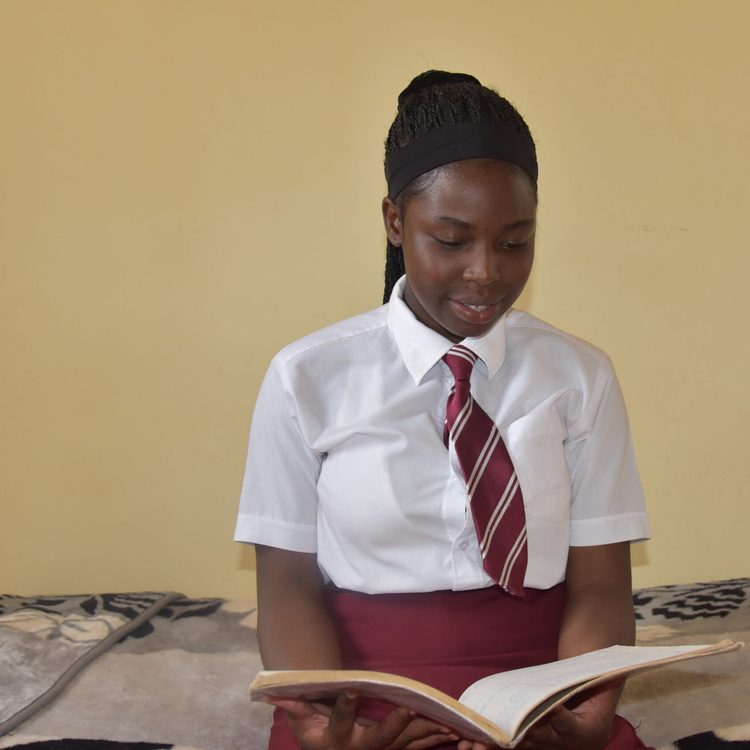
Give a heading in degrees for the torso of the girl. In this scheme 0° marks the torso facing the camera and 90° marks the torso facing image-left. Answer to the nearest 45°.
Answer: approximately 0°
